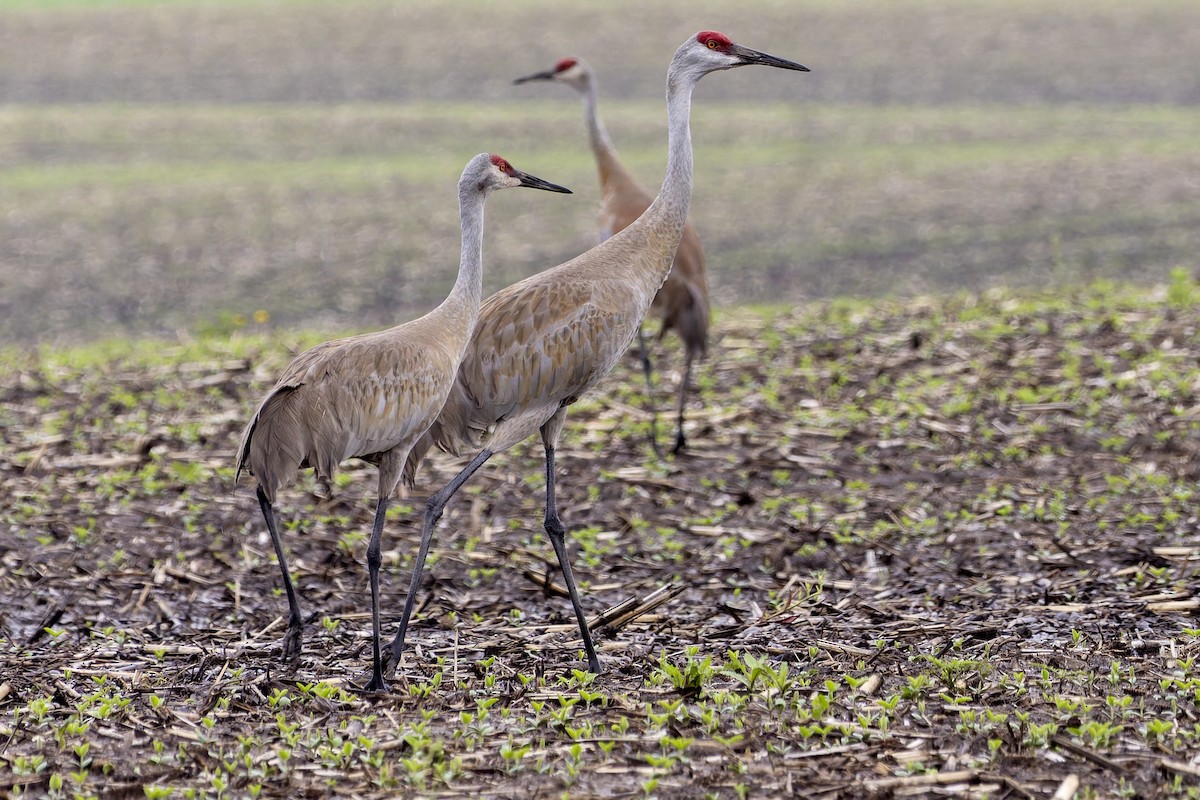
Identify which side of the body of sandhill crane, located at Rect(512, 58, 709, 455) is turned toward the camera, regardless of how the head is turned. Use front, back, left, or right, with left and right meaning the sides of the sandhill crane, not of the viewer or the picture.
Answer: left
